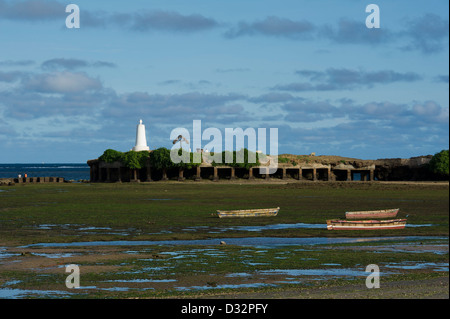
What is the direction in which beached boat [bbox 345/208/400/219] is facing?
to the viewer's right

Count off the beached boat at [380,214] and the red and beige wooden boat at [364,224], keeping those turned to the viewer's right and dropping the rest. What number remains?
2

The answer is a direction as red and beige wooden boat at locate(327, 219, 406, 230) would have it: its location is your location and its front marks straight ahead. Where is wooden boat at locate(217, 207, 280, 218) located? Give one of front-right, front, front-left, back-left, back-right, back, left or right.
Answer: back-left

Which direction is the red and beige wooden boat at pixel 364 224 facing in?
to the viewer's right

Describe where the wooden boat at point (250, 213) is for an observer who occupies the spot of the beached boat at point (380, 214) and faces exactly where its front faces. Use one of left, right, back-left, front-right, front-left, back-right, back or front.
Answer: back
